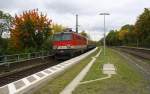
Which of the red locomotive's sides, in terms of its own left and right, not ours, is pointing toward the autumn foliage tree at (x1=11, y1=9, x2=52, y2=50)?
right

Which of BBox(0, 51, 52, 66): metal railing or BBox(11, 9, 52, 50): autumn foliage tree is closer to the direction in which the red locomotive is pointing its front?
the metal railing

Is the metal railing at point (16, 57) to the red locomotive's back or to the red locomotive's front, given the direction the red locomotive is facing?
to the front

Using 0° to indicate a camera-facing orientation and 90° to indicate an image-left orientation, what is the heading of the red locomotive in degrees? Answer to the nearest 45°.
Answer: approximately 45°
